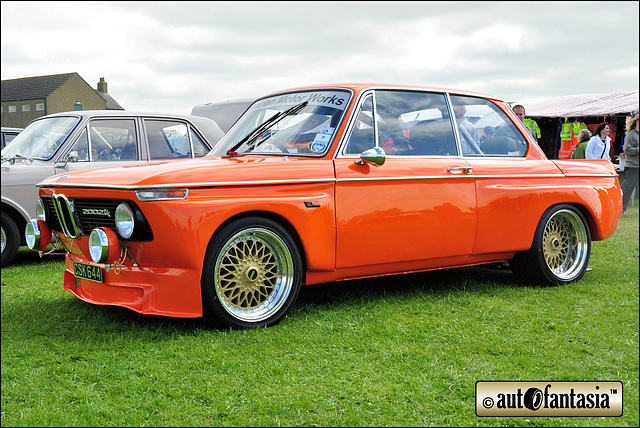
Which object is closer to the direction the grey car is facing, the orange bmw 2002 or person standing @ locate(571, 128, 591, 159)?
the orange bmw 2002

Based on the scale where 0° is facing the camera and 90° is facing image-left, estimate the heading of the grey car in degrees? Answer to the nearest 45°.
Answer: approximately 45°

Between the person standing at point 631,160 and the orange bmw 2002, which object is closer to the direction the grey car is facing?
the orange bmw 2002

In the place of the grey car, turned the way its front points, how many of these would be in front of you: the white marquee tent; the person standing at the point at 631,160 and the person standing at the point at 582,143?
0

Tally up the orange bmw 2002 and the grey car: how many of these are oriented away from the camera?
0

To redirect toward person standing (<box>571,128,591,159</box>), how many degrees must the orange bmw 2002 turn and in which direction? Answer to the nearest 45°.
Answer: approximately 180°

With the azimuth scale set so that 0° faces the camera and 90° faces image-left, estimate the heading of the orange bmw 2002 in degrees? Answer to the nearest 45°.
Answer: approximately 45°

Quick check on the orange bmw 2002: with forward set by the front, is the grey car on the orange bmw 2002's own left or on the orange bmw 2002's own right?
on the orange bmw 2002's own right

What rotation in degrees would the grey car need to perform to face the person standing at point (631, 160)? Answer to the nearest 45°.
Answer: approximately 135° to its left

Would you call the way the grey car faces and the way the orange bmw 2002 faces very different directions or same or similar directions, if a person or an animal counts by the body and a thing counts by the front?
same or similar directions

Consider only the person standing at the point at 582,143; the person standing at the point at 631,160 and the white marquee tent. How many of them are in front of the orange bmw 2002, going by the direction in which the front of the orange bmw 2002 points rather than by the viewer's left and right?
0

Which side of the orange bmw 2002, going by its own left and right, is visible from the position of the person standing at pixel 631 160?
back

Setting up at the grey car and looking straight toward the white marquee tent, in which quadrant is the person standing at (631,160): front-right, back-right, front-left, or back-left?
front-right

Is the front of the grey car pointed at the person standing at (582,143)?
no

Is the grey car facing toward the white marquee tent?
no
